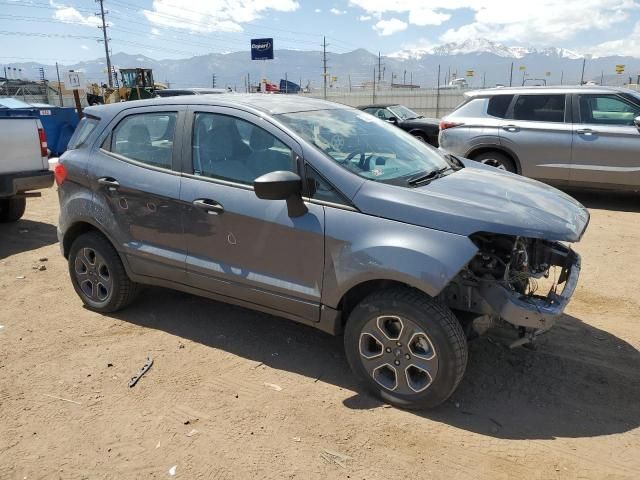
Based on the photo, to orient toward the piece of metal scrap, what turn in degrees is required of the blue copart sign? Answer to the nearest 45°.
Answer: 0° — it already faces it

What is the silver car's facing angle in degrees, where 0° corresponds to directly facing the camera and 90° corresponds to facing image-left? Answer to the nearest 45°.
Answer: approximately 270°

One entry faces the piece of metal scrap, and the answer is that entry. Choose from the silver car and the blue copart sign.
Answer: the blue copart sign

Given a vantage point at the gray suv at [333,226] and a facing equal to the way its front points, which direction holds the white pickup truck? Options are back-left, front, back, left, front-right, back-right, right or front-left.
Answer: back

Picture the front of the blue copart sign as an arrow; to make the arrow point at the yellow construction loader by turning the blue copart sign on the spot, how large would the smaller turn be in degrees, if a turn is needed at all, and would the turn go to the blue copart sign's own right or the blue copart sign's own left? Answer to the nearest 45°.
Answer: approximately 45° to the blue copart sign's own right

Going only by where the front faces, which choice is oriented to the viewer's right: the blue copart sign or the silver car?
the silver car

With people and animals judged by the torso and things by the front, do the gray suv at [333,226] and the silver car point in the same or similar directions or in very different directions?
same or similar directions

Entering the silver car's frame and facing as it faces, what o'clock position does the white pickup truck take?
The white pickup truck is roughly at 5 o'clock from the silver car.

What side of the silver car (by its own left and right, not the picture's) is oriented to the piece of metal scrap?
right

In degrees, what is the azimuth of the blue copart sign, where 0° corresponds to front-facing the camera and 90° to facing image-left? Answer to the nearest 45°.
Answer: approximately 0°

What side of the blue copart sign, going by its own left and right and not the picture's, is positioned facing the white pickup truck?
front

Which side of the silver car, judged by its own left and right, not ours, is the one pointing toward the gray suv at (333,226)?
right

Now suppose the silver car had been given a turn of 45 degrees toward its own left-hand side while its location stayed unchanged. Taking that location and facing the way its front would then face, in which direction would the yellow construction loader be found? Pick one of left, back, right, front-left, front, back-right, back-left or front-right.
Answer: left

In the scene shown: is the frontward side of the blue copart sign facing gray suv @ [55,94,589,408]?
yes

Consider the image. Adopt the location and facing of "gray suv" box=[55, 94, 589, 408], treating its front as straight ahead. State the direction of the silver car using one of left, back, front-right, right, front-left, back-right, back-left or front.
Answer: left

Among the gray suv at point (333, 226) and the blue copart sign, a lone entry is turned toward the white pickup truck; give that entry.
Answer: the blue copart sign

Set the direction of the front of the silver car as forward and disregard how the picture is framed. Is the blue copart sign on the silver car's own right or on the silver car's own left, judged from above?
on the silver car's own left

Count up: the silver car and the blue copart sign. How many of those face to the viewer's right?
1
